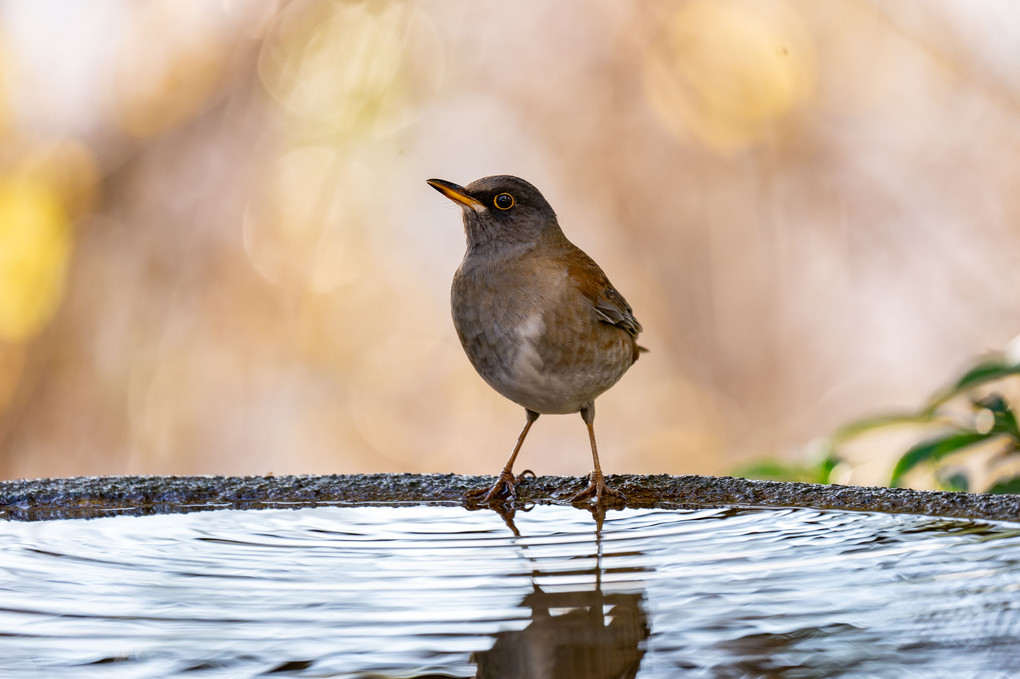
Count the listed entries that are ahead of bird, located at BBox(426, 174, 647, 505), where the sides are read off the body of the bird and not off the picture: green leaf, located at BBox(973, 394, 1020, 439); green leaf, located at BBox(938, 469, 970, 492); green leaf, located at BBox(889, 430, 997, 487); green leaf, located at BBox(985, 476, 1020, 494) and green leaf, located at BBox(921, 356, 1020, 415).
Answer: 0

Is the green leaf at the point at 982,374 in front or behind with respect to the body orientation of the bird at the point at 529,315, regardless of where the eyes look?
behind

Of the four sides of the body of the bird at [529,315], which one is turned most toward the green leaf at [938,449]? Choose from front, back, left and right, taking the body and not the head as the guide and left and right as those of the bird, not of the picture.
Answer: back

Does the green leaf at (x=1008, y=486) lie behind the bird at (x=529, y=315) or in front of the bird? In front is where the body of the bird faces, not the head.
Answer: behind

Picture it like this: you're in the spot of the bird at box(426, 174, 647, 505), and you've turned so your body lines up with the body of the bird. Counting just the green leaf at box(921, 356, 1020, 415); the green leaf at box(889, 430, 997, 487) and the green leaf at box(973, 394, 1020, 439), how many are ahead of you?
0

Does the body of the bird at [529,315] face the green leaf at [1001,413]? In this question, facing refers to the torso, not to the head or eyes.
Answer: no

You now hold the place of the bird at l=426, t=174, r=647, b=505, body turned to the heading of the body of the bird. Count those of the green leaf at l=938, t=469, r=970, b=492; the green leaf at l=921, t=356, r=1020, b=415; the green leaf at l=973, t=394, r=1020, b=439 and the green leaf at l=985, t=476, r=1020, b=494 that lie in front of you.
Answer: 0

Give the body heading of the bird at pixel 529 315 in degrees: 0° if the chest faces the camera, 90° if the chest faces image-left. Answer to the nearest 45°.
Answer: approximately 45°
